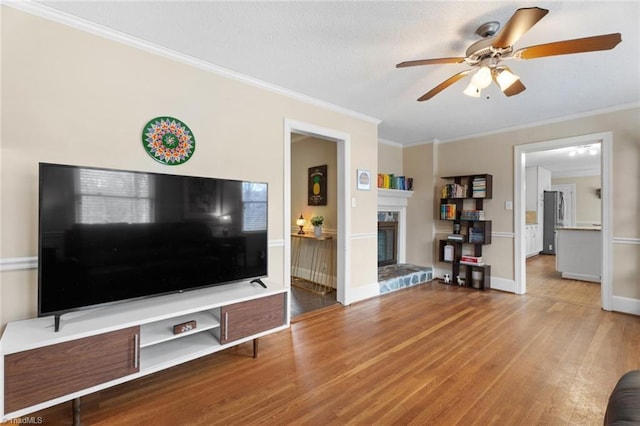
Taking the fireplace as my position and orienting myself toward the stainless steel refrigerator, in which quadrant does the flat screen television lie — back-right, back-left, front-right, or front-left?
back-right

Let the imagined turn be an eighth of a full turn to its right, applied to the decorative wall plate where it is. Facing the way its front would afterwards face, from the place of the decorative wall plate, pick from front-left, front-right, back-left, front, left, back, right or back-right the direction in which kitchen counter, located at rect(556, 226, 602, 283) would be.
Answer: back-left

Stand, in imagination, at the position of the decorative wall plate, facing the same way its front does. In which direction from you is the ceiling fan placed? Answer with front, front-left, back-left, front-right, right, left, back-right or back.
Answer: front-left

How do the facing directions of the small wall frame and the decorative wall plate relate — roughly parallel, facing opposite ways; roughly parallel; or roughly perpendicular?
roughly parallel

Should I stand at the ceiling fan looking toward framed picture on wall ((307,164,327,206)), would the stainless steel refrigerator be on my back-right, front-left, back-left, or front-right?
front-right

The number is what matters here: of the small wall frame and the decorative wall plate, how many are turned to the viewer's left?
0

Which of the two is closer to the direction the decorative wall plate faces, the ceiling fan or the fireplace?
the ceiling fan

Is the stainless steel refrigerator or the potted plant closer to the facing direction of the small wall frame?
the stainless steel refrigerator

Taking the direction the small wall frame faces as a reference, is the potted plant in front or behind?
behind

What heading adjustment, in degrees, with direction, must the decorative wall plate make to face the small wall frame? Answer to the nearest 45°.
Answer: approximately 90° to its left

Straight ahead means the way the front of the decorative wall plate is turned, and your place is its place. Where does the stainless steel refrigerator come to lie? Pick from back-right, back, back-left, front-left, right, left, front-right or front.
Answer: left

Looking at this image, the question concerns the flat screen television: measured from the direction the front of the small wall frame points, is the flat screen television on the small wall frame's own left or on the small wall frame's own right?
on the small wall frame's own right

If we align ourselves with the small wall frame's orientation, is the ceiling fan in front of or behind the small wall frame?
in front

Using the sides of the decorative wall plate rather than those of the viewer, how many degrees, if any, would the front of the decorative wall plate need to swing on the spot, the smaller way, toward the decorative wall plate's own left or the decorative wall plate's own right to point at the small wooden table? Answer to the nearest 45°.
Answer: approximately 135° to the decorative wall plate's own left

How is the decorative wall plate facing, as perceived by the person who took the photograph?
facing the viewer
